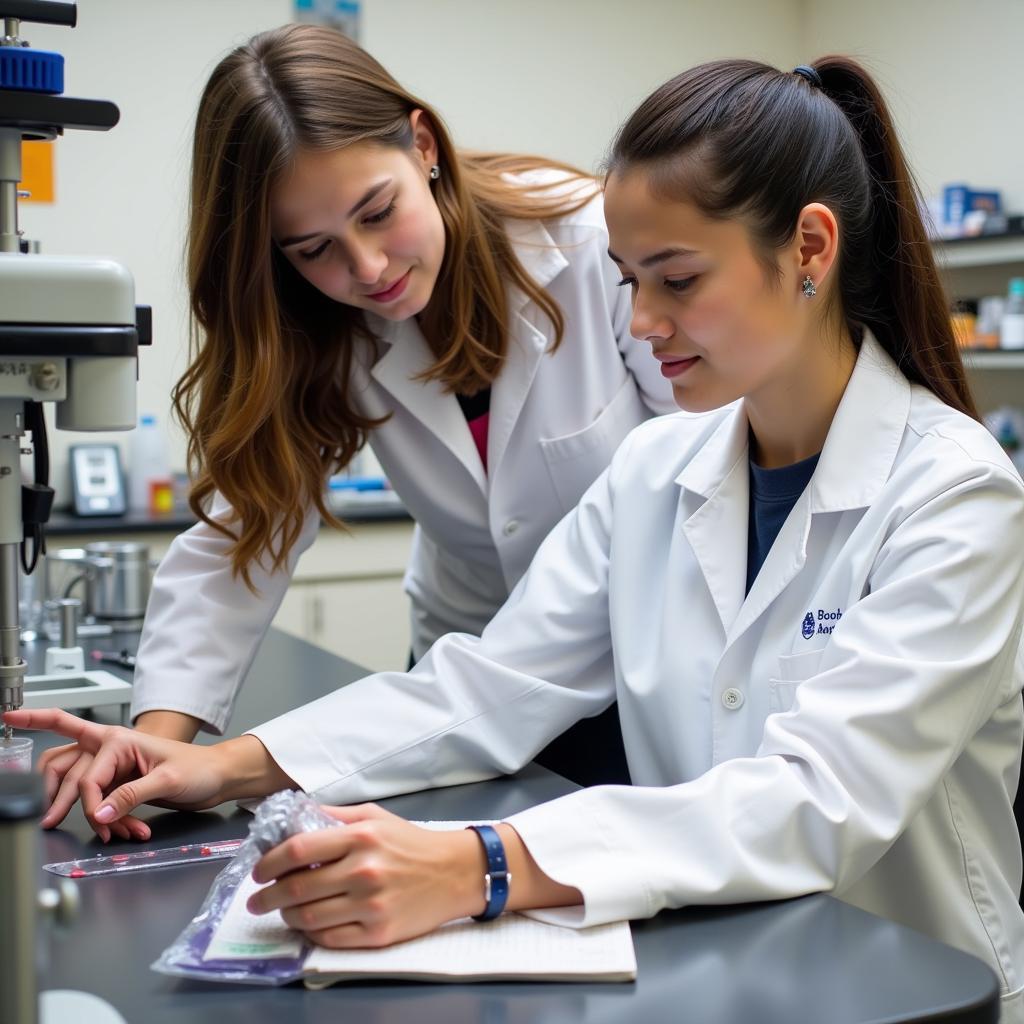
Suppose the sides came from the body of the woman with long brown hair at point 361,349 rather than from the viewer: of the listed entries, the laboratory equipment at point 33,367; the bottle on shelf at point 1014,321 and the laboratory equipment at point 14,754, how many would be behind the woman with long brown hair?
1

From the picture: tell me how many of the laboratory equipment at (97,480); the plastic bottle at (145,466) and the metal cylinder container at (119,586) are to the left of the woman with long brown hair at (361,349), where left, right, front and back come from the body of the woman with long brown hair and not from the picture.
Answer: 0

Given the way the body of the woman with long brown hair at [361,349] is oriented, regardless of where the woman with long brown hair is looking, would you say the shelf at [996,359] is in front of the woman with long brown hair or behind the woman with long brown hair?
behind

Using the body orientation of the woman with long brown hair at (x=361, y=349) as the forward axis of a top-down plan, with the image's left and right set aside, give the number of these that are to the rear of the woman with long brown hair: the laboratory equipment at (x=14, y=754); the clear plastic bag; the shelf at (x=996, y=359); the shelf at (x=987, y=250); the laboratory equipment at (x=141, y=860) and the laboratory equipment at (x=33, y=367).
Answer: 2

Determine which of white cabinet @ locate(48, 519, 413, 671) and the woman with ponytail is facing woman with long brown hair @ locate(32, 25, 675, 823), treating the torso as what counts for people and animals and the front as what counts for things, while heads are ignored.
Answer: the white cabinet

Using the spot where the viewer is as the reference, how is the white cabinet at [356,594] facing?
facing the viewer

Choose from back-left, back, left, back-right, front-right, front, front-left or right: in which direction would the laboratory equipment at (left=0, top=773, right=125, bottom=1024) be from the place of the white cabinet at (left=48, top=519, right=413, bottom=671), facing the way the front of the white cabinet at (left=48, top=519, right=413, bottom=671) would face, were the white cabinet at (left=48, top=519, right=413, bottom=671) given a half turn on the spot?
back

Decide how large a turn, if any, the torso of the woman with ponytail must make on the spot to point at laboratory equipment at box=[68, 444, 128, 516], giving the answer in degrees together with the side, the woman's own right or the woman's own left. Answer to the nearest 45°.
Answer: approximately 90° to the woman's own right

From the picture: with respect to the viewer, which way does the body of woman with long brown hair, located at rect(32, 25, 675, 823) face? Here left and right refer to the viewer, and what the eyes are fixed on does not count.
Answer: facing the viewer and to the left of the viewer

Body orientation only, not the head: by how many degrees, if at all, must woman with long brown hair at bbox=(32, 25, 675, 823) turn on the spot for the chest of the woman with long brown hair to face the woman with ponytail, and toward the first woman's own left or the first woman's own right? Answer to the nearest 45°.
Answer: approximately 90° to the first woman's own left

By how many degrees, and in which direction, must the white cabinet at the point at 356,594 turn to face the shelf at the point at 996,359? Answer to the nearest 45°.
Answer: approximately 90° to its left

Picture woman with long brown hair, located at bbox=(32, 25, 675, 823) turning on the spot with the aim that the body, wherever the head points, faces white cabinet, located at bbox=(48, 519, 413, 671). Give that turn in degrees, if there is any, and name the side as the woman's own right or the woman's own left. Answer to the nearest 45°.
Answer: approximately 135° to the woman's own right

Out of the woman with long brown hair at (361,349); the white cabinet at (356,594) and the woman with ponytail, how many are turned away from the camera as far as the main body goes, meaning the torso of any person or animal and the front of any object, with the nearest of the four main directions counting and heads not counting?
0

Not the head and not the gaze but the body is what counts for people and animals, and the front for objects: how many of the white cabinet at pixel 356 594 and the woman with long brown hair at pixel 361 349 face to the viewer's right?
0

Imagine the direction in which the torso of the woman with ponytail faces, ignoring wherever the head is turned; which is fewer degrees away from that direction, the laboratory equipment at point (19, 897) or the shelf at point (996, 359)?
the laboratory equipment
